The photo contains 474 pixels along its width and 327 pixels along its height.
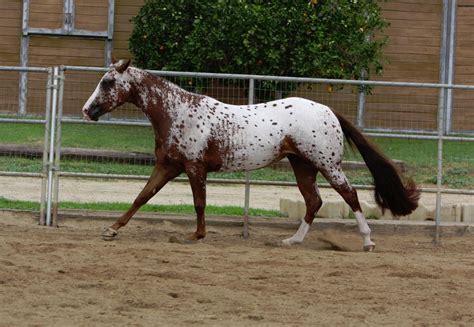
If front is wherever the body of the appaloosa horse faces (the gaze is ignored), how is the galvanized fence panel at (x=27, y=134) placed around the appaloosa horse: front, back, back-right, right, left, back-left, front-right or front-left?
front-right

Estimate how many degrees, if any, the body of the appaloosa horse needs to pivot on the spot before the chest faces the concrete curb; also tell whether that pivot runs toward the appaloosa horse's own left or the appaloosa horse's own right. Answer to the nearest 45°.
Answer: approximately 135° to the appaloosa horse's own right

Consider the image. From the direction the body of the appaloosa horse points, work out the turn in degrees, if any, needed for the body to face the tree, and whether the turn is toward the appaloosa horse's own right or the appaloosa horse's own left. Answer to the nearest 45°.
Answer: approximately 90° to the appaloosa horse's own right

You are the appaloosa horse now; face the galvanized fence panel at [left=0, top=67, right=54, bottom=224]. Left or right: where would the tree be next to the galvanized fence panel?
right

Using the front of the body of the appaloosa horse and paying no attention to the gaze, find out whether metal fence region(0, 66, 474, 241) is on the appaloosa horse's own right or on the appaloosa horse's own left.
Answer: on the appaloosa horse's own right

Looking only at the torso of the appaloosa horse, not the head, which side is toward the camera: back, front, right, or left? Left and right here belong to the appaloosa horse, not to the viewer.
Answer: left

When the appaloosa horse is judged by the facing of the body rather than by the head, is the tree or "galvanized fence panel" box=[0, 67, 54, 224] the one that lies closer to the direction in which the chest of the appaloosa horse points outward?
the galvanized fence panel
